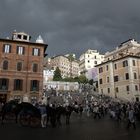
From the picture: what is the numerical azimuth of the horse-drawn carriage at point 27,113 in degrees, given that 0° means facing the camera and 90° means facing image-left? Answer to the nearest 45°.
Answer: approximately 90°

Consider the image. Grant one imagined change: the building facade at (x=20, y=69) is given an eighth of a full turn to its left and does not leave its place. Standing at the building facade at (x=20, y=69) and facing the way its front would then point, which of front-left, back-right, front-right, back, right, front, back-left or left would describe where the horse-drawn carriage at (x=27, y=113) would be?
front-right

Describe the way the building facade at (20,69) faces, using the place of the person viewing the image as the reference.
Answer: facing the viewer

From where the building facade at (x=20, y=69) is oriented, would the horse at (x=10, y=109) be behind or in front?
in front
